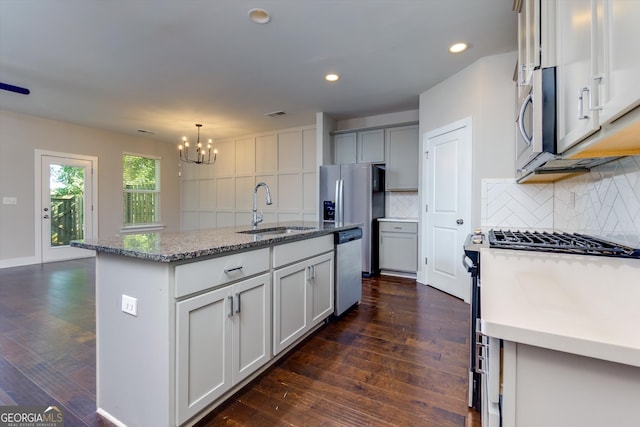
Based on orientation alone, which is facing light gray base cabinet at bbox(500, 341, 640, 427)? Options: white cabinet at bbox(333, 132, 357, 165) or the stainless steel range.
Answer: white cabinet at bbox(333, 132, 357, 165)

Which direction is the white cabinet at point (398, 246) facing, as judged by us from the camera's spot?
facing the viewer

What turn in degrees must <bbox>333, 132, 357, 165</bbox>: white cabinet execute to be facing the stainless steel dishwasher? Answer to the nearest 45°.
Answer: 0° — it already faces it

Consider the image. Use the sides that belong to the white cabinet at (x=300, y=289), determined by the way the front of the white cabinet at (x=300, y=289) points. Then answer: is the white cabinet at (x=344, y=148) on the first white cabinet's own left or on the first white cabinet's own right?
on the first white cabinet's own left

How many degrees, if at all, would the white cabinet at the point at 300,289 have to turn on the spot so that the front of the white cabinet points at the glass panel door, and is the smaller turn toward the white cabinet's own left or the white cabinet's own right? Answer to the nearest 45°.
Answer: approximately 180°

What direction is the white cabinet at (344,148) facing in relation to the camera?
toward the camera

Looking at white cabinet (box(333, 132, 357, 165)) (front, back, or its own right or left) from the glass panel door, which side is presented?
right

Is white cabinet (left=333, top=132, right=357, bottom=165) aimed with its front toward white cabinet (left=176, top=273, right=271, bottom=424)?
yes

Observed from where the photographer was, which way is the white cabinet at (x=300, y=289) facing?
facing the viewer and to the right of the viewer

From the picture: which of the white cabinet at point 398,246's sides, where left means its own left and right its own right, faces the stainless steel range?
front

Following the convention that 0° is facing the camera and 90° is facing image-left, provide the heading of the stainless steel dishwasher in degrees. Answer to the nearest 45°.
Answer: approximately 315°

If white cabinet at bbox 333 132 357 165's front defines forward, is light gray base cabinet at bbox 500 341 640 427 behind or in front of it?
in front
